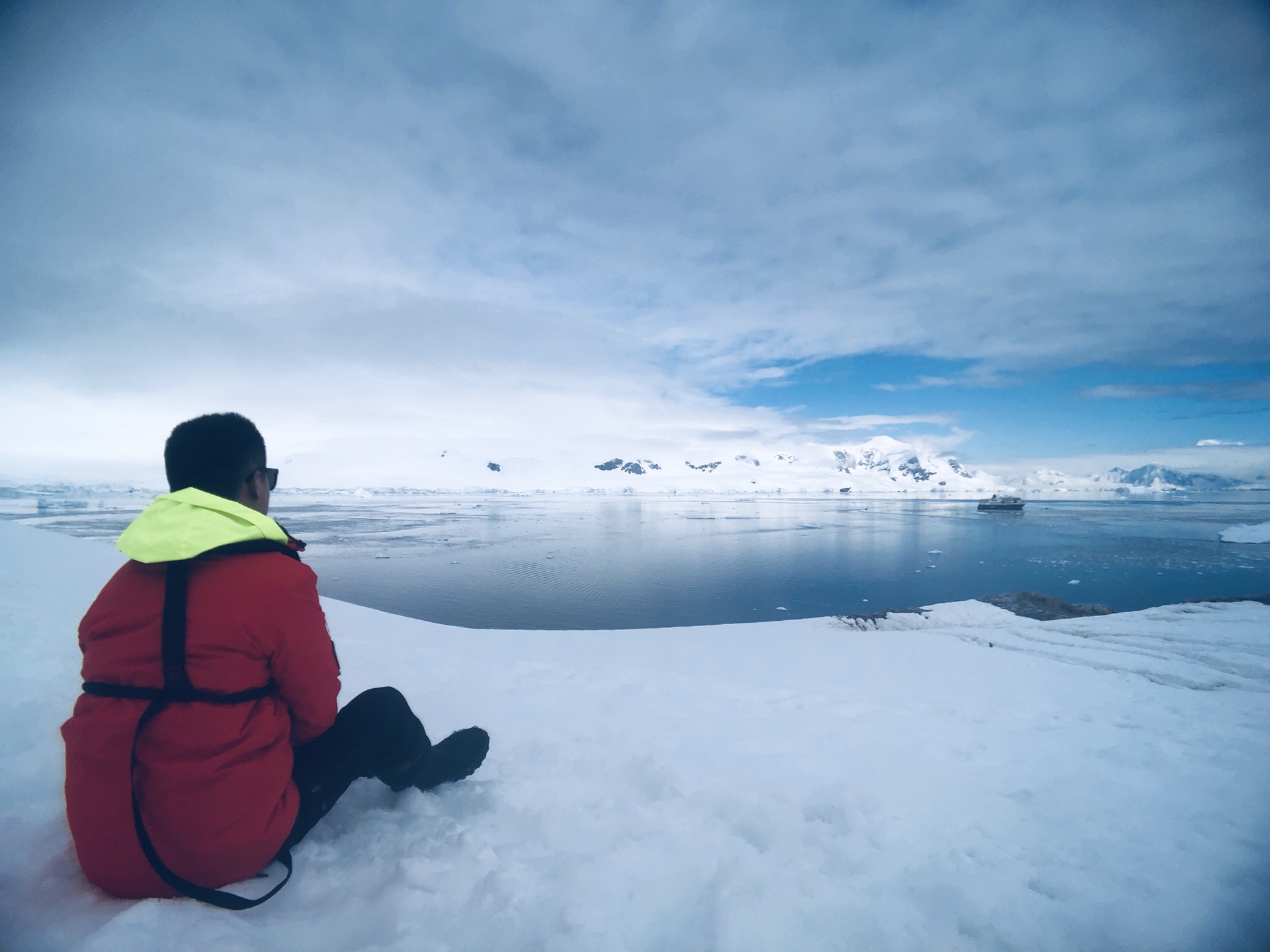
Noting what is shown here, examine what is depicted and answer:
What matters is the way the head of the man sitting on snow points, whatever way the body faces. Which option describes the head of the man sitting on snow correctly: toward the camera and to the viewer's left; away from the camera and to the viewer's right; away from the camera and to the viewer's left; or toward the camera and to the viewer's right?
away from the camera and to the viewer's right

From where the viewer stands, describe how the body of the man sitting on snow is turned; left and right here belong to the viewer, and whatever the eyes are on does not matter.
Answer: facing away from the viewer and to the right of the viewer

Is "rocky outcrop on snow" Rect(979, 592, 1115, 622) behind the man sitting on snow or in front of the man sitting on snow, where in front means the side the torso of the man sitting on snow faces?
in front

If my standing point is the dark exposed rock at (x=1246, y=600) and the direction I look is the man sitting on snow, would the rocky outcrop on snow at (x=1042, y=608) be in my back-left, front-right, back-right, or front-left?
front-right

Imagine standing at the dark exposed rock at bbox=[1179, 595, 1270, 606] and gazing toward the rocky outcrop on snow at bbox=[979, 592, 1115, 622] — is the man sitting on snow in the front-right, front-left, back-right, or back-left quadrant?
front-left

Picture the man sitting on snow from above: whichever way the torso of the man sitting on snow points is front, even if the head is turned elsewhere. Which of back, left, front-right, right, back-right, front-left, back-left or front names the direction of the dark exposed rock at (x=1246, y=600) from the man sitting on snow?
front-right
